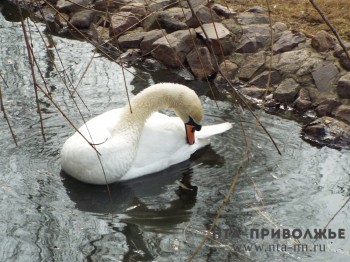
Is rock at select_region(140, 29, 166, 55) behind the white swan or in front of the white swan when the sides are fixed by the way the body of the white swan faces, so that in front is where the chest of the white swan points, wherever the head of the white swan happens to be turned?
behind

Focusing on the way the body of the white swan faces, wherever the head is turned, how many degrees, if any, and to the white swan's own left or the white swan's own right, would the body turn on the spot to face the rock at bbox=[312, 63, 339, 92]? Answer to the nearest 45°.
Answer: approximately 180°

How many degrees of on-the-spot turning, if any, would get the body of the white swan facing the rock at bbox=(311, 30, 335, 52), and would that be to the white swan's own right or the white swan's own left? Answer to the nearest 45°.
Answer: approximately 180°

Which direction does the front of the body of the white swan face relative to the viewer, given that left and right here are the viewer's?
facing the viewer and to the left of the viewer

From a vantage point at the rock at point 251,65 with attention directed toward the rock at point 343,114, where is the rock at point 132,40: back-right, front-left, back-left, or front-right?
back-right

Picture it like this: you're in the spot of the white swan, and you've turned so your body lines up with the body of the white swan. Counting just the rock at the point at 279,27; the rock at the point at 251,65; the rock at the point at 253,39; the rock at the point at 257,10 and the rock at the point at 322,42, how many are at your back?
5

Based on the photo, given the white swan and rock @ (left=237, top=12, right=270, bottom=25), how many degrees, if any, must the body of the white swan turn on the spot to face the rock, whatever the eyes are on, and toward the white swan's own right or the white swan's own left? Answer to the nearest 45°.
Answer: approximately 180°

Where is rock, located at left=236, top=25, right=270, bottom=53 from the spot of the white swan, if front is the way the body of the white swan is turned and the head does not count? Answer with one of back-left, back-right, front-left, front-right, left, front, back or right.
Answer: back
